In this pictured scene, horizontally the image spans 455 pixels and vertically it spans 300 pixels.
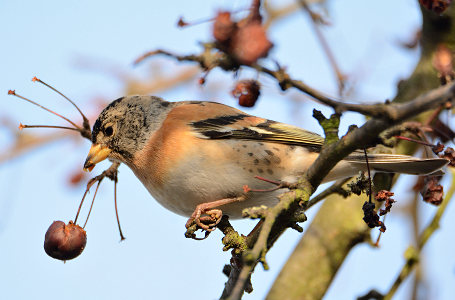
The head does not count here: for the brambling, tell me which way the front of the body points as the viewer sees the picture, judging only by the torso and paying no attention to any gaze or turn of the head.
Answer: to the viewer's left
